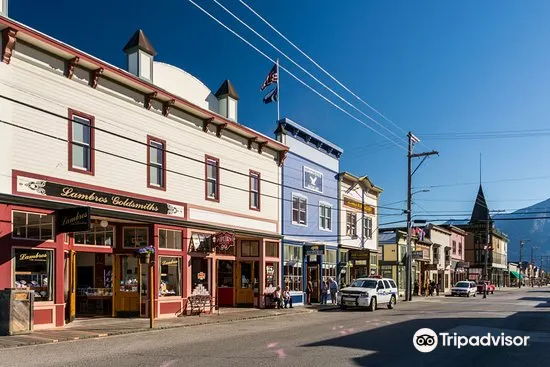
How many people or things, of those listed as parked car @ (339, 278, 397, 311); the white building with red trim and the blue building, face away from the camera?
0

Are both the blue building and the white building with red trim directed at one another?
no

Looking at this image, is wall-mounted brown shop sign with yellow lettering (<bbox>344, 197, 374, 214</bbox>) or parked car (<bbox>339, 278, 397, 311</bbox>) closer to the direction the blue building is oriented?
the parked car

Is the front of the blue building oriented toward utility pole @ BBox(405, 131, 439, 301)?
no

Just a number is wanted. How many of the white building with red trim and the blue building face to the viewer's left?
0

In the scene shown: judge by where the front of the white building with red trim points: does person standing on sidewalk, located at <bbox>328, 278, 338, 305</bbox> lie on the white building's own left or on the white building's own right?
on the white building's own left

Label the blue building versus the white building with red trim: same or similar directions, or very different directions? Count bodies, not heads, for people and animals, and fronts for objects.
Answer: same or similar directions

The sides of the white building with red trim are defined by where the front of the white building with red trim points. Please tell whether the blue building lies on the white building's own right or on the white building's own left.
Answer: on the white building's own left

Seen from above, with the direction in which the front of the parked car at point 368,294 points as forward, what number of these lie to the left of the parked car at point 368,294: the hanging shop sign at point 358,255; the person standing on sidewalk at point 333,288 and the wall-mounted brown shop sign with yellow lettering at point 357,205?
0

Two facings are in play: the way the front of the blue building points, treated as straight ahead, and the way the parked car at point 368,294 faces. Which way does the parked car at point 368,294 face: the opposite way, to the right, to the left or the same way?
to the right

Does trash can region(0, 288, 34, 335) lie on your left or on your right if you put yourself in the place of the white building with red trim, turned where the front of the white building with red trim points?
on your right

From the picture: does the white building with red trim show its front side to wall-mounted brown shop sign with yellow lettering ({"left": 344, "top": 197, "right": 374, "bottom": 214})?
no

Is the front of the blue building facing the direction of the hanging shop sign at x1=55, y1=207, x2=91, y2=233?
no

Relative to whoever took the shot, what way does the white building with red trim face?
facing the viewer and to the right of the viewer

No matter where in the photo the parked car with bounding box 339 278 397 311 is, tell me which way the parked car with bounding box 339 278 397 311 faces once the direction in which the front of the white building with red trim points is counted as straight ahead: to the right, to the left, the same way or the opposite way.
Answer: to the right

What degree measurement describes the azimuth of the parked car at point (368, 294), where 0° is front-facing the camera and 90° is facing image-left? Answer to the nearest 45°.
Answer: approximately 45°
